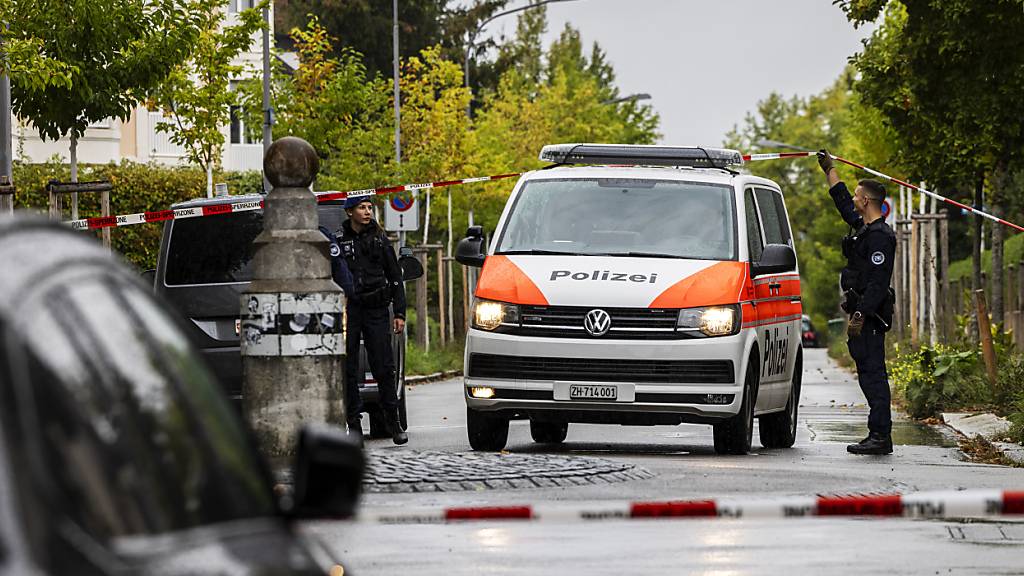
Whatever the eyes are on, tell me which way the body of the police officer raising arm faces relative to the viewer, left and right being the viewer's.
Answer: facing to the left of the viewer

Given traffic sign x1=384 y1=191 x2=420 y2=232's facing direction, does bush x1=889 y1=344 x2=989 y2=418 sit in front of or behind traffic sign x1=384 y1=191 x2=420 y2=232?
in front

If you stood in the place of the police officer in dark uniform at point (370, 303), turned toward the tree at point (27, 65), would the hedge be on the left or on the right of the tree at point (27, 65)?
right

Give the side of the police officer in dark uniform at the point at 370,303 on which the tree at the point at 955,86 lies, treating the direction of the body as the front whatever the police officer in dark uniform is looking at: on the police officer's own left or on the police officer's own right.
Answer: on the police officer's own left

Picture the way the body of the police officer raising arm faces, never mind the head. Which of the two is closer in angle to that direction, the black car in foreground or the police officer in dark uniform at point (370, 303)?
the police officer in dark uniform

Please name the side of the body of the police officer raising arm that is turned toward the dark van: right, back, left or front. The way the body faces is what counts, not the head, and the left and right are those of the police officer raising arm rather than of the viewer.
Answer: front
